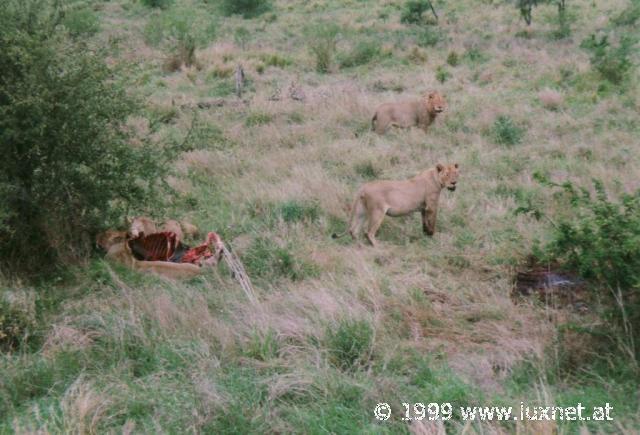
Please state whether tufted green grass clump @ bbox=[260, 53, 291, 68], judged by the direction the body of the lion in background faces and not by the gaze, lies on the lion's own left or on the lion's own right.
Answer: on the lion's own left

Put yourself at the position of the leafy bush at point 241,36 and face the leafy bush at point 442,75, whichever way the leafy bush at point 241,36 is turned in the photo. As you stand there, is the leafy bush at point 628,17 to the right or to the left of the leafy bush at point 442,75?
left

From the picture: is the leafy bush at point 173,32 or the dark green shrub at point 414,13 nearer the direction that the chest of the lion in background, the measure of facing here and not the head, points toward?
the dark green shrub

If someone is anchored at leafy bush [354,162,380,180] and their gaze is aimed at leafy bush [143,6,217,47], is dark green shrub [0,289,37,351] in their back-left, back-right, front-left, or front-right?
back-left

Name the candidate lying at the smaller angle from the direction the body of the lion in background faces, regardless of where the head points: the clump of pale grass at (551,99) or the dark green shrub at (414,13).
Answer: the clump of pale grass

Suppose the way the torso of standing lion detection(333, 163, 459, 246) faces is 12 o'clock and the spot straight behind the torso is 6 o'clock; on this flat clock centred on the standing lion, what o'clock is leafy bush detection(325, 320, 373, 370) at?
The leafy bush is roughly at 3 o'clock from the standing lion.

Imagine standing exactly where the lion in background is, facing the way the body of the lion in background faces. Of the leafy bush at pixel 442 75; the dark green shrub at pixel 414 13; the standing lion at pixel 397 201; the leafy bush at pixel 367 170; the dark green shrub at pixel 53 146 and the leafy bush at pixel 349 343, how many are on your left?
2

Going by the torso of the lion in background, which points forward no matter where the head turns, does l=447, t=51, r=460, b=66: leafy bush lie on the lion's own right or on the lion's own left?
on the lion's own left

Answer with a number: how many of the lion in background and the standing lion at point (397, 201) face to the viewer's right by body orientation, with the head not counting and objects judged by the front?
2

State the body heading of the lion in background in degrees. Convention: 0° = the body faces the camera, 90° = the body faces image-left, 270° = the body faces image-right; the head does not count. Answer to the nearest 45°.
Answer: approximately 270°

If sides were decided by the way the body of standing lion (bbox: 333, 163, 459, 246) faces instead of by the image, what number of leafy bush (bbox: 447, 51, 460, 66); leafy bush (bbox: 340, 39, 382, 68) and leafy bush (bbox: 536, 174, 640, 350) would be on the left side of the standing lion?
2

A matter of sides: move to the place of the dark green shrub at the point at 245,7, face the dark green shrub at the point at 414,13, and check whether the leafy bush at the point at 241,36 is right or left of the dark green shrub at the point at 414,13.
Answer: right

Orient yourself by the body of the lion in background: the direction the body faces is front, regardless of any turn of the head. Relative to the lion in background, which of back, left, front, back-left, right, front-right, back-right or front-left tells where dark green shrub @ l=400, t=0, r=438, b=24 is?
left

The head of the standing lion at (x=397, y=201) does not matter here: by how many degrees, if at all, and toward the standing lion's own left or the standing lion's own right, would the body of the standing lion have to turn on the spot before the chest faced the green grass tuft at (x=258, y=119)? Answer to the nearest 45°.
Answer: approximately 135° to the standing lion's own left

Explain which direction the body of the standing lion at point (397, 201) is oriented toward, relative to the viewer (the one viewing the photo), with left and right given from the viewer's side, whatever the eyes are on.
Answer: facing to the right of the viewer

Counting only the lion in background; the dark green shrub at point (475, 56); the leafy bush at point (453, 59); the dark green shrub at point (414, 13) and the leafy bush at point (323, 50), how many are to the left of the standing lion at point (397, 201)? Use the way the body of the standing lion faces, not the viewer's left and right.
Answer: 5
